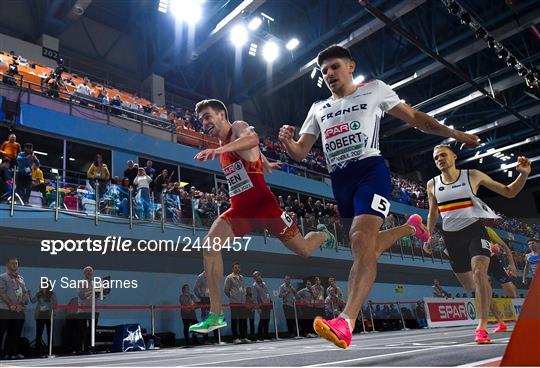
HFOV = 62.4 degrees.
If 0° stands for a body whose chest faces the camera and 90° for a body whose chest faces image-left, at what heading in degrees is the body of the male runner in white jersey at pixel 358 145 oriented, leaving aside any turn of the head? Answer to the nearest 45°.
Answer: approximately 45°

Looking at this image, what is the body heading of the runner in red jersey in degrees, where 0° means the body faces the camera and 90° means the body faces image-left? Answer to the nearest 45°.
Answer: approximately 45°

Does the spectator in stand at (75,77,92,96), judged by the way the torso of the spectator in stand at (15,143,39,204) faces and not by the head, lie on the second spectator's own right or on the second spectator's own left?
on the second spectator's own left

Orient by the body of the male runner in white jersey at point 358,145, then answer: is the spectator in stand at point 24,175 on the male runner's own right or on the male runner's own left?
on the male runner's own right

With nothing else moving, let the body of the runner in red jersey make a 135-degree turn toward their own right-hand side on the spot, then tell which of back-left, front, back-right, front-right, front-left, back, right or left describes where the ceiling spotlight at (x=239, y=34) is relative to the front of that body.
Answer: front

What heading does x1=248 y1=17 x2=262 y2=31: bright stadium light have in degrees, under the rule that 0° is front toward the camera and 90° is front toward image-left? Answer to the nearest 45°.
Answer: approximately 0°

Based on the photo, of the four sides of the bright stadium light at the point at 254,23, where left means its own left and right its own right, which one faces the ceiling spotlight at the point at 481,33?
left

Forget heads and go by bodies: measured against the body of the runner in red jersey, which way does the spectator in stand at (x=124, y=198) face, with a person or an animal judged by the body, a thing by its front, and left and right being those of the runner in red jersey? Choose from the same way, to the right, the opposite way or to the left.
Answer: to the left
